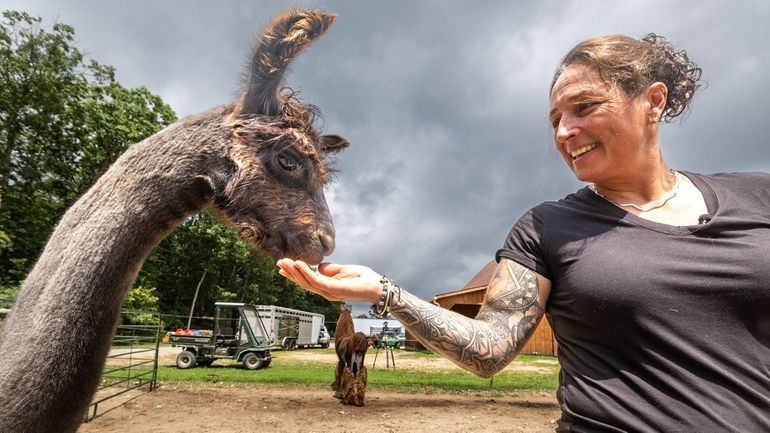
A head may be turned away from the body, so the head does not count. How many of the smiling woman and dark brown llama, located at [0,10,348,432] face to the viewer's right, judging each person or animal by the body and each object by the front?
1

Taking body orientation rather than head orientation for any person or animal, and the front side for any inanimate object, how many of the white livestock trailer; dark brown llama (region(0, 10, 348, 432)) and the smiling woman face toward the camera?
1

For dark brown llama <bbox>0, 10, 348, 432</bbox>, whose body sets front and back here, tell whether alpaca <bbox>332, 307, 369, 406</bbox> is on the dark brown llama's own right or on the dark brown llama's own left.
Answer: on the dark brown llama's own left

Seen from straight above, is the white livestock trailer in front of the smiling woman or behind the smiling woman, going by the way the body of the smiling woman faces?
behind

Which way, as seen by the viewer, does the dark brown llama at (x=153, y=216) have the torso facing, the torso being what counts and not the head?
to the viewer's right

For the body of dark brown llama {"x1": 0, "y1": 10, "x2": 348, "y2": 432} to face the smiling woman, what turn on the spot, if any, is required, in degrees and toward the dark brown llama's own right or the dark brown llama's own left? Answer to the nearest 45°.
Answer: approximately 45° to the dark brown llama's own right

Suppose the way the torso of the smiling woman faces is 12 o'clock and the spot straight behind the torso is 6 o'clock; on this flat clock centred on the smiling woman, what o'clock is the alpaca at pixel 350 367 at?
The alpaca is roughly at 5 o'clock from the smiling woman.

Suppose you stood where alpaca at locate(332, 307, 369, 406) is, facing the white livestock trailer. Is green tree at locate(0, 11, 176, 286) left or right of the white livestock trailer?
left

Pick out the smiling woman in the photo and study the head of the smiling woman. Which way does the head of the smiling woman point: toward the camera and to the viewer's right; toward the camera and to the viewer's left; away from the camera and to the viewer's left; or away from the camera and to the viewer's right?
toward the camera and to the viewer's left

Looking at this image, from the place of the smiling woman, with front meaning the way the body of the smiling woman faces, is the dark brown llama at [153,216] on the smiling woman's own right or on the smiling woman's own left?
on the smiling woman's own right

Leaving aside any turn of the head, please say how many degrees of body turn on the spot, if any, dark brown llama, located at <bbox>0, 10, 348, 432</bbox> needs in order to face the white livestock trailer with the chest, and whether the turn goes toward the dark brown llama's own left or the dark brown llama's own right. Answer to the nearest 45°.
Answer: approximately 90° to the dark brown llama's own left

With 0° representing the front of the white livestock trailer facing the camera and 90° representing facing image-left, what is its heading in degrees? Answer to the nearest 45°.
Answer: approximately 225°

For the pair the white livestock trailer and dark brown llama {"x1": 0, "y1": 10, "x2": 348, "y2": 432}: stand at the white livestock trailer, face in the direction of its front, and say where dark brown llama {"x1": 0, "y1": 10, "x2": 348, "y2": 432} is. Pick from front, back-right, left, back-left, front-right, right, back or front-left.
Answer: back-right
